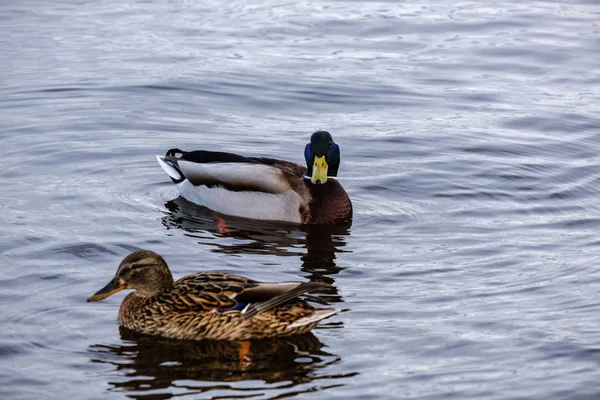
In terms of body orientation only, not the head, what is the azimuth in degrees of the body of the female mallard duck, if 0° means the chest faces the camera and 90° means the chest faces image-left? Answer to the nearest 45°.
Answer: approximately 90°

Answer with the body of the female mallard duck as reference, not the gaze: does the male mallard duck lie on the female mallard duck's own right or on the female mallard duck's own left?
on the female mallard duck's own right
